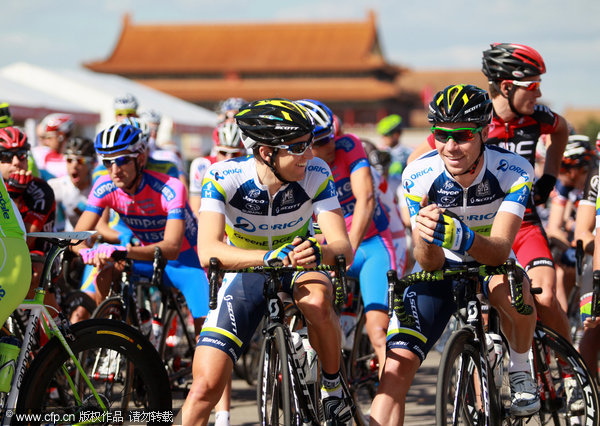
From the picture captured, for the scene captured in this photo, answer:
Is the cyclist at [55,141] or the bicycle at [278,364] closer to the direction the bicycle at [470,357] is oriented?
the bicycle

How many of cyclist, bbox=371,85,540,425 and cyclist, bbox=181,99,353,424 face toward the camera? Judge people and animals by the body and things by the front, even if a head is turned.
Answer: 2

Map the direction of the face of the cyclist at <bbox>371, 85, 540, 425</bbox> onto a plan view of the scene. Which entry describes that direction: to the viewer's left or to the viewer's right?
to the viewer's left

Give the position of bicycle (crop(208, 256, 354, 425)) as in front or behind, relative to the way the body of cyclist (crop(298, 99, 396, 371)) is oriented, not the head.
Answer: in front

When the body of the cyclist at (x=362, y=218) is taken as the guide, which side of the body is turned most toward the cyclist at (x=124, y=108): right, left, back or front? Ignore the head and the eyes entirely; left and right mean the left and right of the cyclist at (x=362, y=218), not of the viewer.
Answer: right

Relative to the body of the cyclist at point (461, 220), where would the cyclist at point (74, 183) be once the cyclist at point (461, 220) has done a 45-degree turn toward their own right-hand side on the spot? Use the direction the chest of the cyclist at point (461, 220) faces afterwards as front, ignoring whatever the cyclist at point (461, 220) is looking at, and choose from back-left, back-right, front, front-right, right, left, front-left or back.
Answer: right

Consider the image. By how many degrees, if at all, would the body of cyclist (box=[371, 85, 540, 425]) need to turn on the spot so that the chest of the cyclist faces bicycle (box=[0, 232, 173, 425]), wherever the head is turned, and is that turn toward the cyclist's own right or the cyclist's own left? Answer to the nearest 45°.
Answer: approximately 90° to the cyclist's own right

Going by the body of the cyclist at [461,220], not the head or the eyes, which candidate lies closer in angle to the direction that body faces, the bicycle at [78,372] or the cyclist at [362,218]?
the bicycle

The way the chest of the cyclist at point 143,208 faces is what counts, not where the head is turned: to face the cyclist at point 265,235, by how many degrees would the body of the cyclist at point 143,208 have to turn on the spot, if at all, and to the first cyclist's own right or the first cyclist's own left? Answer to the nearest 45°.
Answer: approximately 45° to the first cyclist's own left

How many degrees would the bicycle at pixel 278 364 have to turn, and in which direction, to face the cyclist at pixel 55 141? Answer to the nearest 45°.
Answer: approximately 135° to its right
